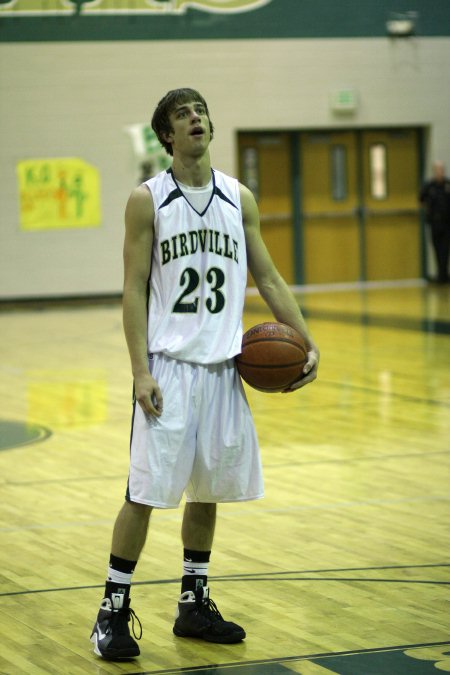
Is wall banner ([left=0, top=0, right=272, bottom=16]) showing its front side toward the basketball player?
yes

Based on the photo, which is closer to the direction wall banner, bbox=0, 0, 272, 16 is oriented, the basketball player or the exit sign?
the basketball player

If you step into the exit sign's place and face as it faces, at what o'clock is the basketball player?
The basketball player is roughly at 12 o'clock from the exit sign.

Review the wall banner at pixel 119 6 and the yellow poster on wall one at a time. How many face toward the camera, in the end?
2

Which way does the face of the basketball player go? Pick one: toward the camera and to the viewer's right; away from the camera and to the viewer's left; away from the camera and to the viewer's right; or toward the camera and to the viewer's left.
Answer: toward the camera and to the viewer's right

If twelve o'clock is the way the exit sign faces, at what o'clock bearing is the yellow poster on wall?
The yellow poster on wall is roughly at 2 o'clock from the exit sign.
